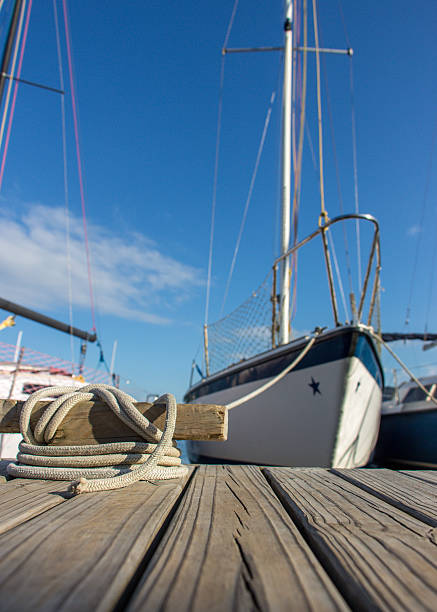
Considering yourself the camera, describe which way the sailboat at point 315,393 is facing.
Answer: facing the viewer and to the right of the viewer

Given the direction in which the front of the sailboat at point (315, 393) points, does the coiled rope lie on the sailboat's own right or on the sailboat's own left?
on the sailboat's own right

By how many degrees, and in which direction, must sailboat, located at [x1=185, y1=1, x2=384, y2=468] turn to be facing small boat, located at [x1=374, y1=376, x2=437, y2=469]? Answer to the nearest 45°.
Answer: approximately 90° to its left

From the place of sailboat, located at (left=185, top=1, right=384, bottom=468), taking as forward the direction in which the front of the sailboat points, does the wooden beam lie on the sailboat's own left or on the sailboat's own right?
on the sailboat's own right

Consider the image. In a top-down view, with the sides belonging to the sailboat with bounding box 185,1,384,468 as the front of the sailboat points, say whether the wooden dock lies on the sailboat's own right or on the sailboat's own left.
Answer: on the sailboat's own right
